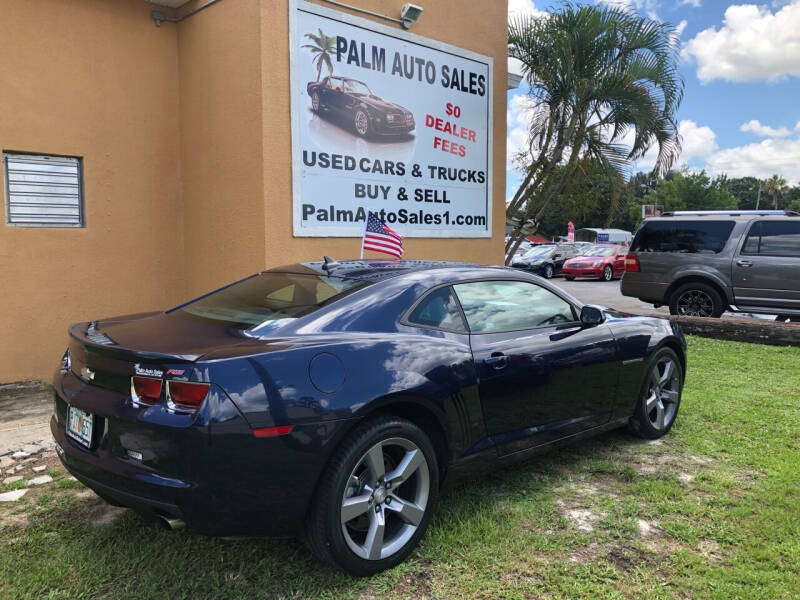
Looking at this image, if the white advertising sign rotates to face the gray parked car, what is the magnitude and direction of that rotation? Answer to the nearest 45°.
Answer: approximately 90° to its left

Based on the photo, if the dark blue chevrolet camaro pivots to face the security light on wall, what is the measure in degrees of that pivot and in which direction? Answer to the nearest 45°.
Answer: approximately 45° to its left

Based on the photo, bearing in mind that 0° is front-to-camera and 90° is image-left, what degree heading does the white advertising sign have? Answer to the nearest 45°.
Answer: approximately 315°

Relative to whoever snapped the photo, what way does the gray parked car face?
facing to the right of the viewer

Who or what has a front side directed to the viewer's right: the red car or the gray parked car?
the gray parked car

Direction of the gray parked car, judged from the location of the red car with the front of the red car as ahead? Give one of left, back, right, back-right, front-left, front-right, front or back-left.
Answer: front-left

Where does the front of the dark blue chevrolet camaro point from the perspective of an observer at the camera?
facing away from the viewer and to the right of the viewer

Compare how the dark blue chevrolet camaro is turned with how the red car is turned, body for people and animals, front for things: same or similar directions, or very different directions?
very different directions

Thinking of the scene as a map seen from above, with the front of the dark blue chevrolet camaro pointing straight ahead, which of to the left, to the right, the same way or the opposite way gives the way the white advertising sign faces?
to the right

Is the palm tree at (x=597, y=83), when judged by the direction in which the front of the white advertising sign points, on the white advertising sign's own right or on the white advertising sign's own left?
on the white advertising sign's own left

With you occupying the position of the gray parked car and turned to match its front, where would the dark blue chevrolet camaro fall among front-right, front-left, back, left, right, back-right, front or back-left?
right

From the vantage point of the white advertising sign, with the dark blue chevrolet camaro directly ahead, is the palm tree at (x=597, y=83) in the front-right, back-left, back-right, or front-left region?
back-left

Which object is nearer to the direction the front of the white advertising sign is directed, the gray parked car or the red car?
the gray parked car

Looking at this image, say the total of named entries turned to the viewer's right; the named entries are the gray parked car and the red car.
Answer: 1
